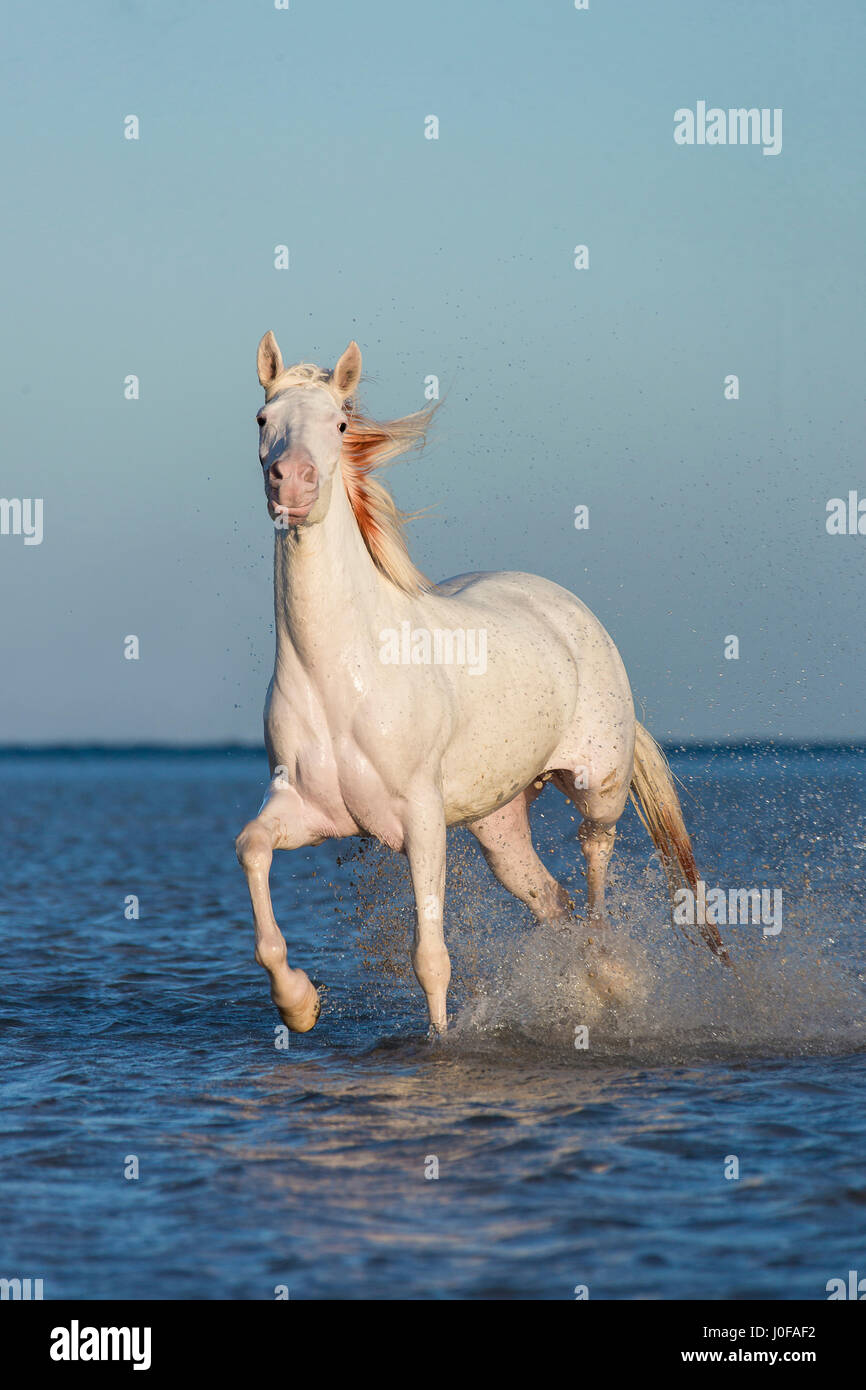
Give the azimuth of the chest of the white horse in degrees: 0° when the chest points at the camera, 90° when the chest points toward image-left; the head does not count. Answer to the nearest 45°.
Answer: approximately 45°
